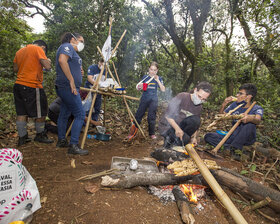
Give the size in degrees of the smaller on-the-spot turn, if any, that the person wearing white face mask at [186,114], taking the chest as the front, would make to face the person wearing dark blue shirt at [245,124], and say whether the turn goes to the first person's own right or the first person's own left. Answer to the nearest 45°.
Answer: approximately 90° to the first person's own left

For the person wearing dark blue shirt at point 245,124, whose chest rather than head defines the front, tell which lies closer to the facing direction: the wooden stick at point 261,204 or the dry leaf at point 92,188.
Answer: the dry leaf

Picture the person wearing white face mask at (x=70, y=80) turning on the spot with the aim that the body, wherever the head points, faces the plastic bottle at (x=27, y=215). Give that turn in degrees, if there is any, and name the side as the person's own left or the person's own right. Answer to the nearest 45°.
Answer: approximately 90° to the person's own right

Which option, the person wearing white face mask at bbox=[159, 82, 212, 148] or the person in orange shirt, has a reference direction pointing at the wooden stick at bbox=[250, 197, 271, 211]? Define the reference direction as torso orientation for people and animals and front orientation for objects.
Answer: the person wearing white face mask

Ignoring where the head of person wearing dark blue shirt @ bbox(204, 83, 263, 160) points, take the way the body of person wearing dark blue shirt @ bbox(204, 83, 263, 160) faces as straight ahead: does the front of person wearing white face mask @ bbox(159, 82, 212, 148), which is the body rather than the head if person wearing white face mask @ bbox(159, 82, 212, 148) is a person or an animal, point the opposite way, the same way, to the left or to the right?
to the left

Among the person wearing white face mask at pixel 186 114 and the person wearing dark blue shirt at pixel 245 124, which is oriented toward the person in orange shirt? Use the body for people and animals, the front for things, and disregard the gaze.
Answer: the person wearing dark blue shirt at pixel 245 124
